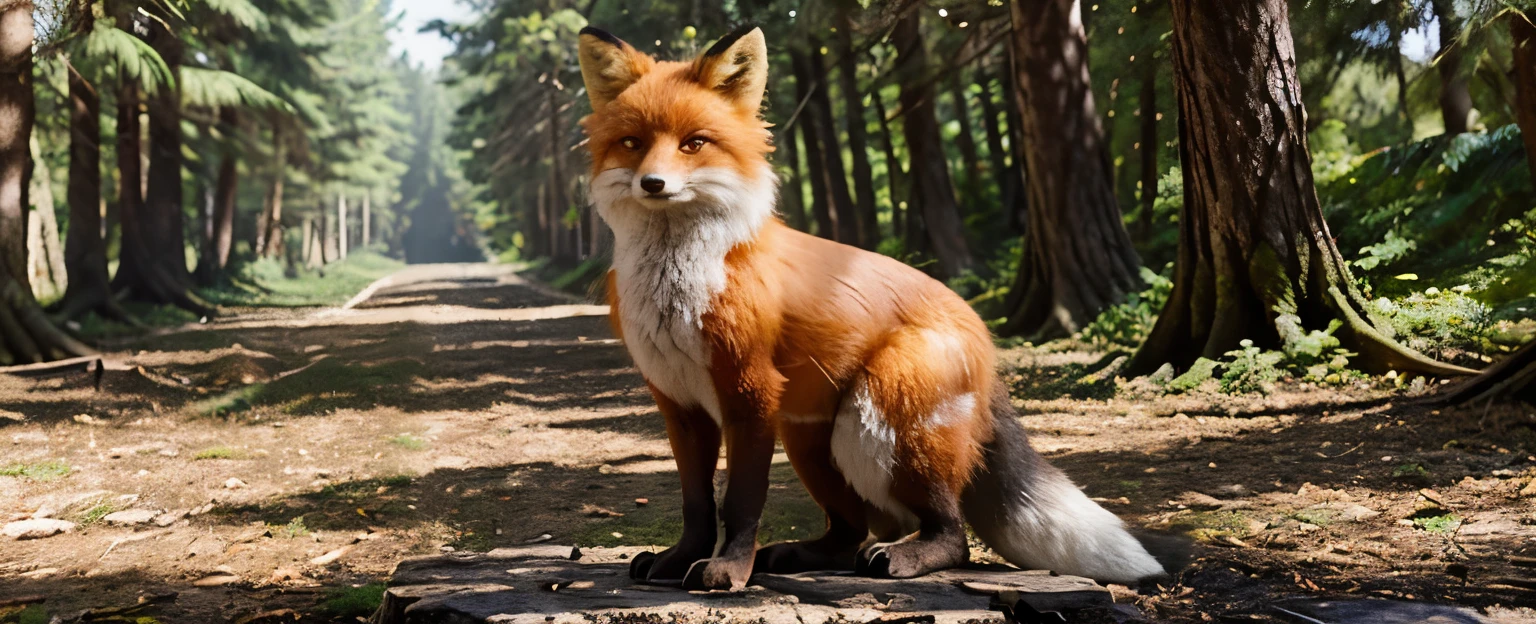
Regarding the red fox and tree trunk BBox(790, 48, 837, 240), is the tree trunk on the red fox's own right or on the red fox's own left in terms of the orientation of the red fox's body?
on the red fox's own right

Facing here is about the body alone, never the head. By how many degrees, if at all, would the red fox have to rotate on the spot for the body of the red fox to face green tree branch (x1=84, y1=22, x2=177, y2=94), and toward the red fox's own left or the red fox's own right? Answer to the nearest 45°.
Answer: approximately 90° to the red fox's own right

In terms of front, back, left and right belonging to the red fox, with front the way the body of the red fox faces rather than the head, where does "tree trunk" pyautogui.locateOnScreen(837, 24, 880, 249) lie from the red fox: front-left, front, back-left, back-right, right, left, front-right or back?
back-right

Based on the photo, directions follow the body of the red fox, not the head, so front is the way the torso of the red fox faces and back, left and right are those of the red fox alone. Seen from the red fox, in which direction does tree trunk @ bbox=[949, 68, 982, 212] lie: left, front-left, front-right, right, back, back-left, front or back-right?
back-right

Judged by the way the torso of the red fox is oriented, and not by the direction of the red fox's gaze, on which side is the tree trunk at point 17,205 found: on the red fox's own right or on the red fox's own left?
on the red fox's own right

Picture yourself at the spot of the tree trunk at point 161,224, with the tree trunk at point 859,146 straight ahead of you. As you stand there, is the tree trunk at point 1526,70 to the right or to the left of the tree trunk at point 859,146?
right

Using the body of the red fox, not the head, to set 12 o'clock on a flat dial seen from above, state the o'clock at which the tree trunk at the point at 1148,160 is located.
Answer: The tree trunk is roughly at 5 o'clock from the red fox.

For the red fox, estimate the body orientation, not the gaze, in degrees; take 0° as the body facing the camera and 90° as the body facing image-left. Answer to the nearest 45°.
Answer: approximately 45°

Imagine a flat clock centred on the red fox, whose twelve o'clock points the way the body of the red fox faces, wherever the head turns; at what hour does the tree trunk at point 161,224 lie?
The tree trunk is roughly at 3 o'clock from the red fox.

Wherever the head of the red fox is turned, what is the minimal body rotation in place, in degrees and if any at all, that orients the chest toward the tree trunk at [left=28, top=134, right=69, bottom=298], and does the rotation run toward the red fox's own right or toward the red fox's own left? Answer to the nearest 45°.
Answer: approximately 90° to the red fox's own right

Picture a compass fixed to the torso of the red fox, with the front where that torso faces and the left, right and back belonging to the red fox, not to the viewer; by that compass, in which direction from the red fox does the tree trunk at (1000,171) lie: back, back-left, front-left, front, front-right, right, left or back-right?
back-right
